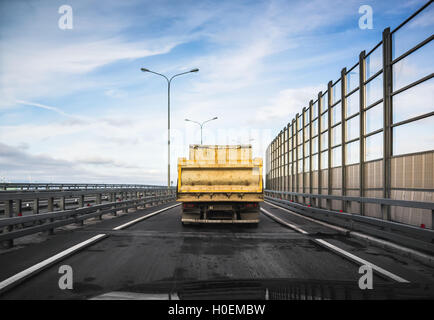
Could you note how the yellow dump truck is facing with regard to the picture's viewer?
facing away from the viewer

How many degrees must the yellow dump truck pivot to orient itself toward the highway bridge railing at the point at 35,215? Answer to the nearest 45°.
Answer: approximately 135° to its left
